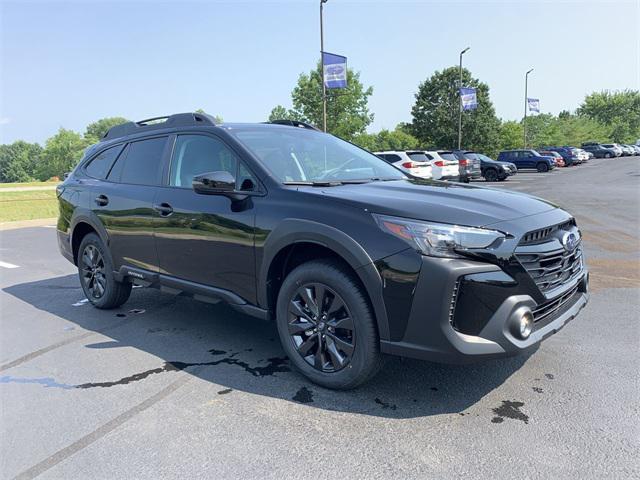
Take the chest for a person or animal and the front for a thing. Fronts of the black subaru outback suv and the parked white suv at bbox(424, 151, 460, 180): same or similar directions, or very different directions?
very different directions

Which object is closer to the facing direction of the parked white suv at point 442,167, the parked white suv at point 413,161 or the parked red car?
the parked red car

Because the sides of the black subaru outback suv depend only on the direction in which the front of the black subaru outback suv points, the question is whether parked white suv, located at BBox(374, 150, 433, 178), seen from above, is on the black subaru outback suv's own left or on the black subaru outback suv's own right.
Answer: on the black subaru outback suv's own left

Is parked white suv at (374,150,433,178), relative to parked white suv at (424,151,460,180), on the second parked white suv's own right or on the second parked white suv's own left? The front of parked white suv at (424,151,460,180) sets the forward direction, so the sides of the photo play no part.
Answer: on the second parked white suv's own left

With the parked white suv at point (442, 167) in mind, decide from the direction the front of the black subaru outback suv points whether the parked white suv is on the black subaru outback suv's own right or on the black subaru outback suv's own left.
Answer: on the black subaru outback suv's own left

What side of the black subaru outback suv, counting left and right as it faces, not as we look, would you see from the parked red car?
left

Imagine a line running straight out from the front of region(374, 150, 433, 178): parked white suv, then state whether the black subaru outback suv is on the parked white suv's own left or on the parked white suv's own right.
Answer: on the parked white suv's own left

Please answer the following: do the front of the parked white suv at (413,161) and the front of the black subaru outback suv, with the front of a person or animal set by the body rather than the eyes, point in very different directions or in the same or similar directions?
very different directions

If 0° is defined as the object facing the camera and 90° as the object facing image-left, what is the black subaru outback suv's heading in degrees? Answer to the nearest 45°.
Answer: approximately 315°

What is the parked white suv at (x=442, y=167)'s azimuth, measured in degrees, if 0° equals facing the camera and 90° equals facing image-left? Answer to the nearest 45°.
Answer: approximately 135°

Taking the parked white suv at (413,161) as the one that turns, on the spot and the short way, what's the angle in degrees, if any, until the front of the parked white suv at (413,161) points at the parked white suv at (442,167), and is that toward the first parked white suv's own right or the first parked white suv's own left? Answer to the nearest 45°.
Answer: approximately 90° to the first parked white suv's own right

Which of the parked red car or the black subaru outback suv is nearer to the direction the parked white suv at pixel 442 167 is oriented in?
the parked red car

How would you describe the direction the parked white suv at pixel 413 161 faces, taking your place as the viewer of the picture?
facing away from the viewer and to the left of the viewer
